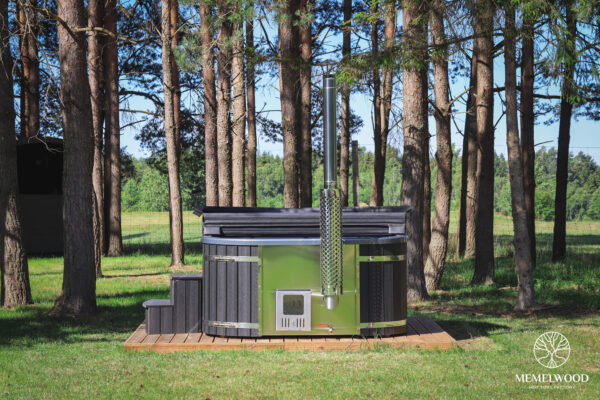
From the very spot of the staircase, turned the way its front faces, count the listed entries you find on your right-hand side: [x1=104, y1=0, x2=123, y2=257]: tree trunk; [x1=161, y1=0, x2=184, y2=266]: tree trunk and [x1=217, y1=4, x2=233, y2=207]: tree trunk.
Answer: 3

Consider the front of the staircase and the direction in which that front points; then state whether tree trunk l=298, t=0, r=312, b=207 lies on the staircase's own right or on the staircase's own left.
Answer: on the staircase's own right

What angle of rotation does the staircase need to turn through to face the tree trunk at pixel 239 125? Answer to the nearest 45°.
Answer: approximately 90° to its right

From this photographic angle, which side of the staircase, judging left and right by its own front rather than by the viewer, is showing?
left

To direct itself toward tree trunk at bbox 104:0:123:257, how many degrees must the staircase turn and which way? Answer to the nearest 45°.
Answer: approximately 90° to its right

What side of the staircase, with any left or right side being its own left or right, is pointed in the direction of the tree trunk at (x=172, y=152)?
right

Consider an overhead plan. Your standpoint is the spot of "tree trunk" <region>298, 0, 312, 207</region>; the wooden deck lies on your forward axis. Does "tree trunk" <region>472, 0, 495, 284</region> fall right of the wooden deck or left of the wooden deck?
left

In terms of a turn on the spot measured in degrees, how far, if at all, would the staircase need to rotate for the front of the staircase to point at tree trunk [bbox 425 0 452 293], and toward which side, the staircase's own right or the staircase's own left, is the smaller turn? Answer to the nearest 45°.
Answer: approximately 135° to the staircase's own right

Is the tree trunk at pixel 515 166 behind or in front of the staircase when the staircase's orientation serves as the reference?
behind

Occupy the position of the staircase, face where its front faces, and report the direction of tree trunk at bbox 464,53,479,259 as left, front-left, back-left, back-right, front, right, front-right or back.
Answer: back-right

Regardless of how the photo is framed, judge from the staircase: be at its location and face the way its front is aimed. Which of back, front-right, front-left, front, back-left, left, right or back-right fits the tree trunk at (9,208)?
front-right
